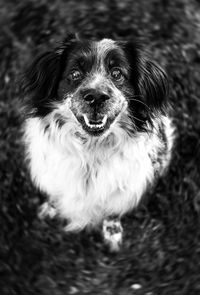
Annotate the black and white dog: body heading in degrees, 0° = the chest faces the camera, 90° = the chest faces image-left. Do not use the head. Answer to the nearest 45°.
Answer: approximately 0°
